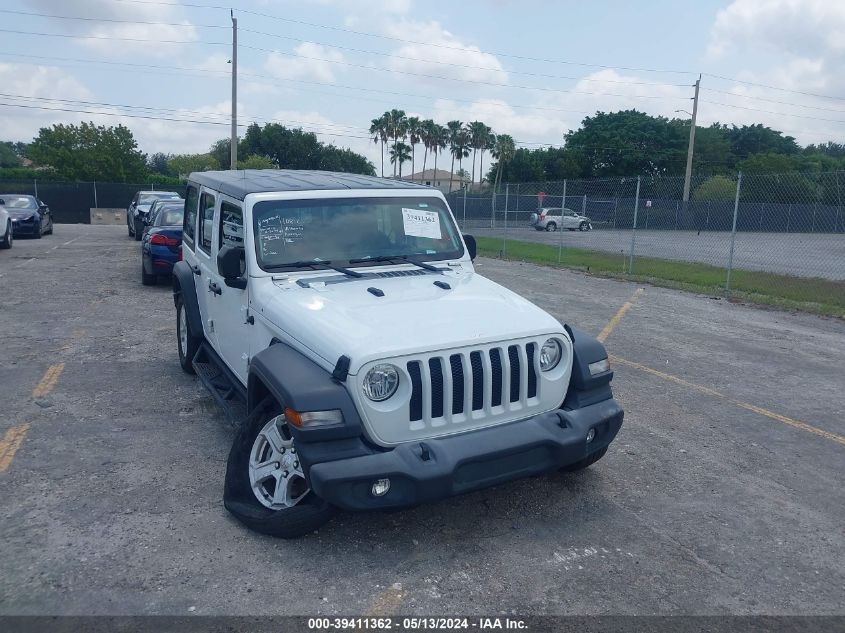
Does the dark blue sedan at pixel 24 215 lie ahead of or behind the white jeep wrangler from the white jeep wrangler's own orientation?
behind

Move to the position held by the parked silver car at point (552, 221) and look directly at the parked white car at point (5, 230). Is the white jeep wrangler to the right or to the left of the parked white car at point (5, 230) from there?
left

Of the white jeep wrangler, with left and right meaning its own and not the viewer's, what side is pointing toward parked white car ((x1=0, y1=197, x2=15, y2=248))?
back

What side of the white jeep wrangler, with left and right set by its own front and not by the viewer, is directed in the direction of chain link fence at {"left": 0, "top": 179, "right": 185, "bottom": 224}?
back

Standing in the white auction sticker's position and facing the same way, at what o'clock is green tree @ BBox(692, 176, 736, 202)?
The green tree is roughly at 7 o'clock from the white auction sticker.

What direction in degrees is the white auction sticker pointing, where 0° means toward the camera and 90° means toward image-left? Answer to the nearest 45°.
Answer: approximately 0°

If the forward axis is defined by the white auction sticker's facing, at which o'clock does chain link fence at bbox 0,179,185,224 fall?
The chain link fence is roughly at 5 o'clock from the white auction sticker.

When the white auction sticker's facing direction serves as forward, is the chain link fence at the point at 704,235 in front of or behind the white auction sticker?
behind

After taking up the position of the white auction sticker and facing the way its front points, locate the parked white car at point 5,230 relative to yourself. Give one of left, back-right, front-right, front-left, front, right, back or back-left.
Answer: back-right

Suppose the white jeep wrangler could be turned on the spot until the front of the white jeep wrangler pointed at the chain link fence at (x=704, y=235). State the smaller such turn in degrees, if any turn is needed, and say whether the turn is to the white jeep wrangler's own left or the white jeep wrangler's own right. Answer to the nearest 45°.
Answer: approximately 90° to the white jeep wrangler's own left

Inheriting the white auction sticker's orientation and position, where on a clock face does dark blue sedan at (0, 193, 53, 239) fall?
The dark blue sedan is roughly at 5 o'clock from the white auction sticker.

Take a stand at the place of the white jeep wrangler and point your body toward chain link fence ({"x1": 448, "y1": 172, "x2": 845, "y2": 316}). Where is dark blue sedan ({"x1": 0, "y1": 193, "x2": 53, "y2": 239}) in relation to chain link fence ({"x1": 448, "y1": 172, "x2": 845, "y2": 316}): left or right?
left

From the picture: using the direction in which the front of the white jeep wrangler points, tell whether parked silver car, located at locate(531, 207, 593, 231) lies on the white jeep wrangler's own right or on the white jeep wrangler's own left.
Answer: on the white jeep wrangler's own left

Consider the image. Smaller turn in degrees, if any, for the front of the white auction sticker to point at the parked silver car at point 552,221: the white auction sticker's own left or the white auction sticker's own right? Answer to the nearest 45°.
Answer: approximately 180°
